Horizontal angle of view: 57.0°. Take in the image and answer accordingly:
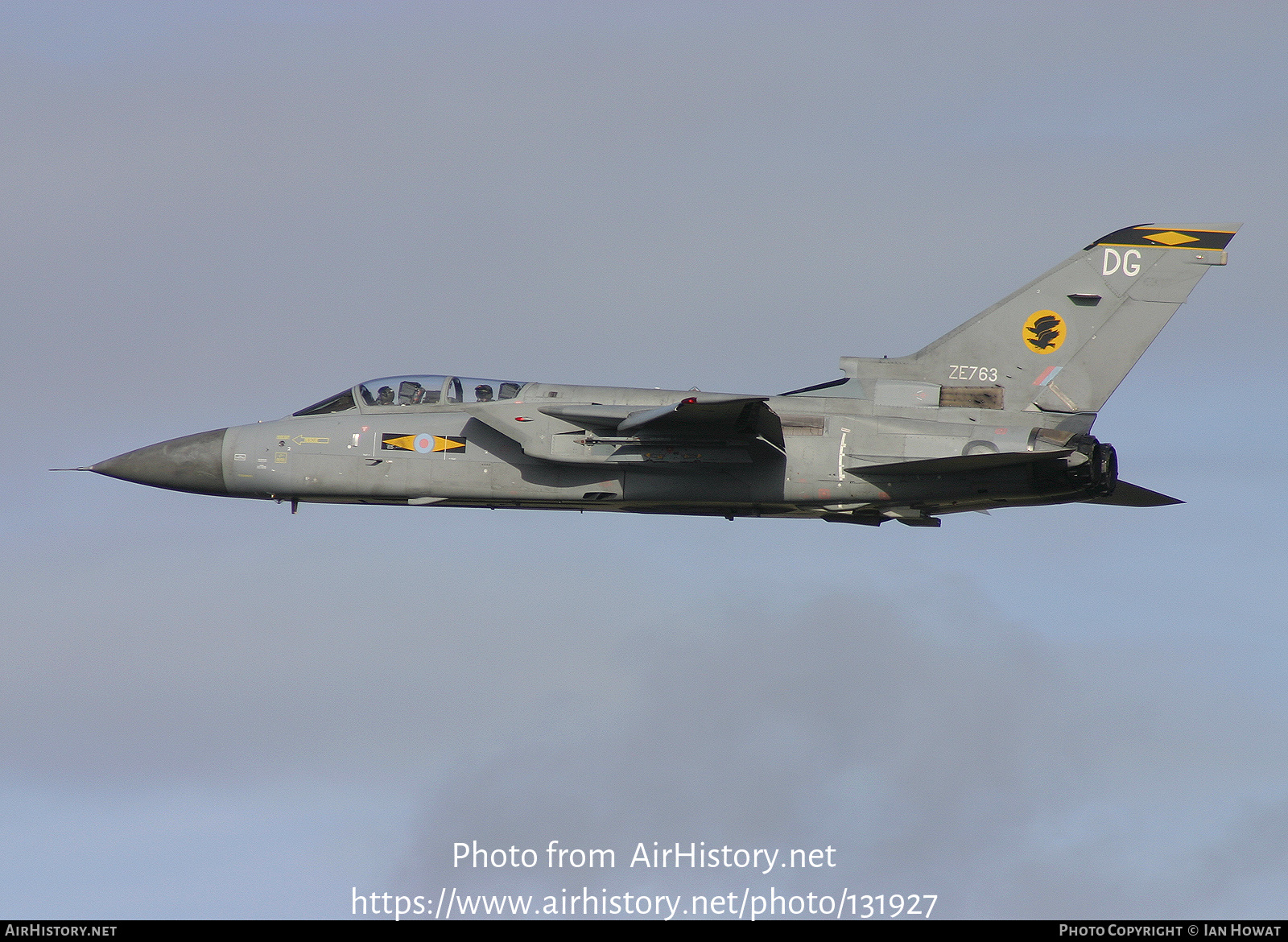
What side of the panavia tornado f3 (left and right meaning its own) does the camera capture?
left
